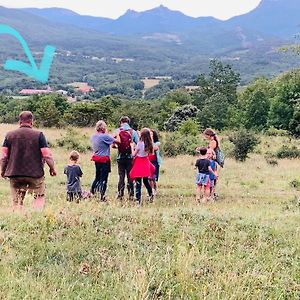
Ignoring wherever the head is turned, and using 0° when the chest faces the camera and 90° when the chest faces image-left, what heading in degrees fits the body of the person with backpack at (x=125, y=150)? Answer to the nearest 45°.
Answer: approximately 180°

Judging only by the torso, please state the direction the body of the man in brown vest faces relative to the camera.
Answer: away from the camera

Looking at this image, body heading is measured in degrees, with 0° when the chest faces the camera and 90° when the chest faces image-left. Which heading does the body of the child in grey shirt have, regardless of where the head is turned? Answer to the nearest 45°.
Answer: approximately 180°

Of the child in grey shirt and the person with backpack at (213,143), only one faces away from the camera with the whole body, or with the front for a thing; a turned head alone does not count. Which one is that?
the child in grey shirt

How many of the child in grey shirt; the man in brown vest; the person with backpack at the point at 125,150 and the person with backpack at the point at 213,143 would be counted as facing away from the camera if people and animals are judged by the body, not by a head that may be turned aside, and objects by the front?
3

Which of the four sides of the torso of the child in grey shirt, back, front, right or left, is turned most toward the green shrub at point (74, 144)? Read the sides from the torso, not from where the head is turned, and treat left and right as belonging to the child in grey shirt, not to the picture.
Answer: front

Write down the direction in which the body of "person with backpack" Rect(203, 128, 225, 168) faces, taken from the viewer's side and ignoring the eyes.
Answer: to the viewer's left

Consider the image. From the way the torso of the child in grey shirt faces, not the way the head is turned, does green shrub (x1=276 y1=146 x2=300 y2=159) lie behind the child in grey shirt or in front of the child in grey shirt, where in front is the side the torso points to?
in front

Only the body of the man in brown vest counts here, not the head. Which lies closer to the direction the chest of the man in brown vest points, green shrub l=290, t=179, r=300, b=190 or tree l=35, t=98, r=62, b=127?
the tree

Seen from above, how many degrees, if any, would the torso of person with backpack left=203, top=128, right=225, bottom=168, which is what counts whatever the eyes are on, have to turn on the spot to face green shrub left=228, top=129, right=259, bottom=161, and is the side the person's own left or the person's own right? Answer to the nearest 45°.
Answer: approximately 90° to the person's own right

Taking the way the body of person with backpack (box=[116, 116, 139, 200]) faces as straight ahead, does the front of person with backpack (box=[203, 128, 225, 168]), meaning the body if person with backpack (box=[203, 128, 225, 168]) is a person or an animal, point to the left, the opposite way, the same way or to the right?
to the left

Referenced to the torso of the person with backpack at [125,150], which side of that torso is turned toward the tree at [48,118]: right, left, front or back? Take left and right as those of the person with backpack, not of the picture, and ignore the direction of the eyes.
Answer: front

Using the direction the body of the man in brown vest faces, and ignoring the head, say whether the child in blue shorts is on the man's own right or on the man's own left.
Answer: on the man's own right

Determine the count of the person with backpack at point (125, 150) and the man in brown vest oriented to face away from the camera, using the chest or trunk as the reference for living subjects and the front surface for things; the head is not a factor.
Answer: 2
